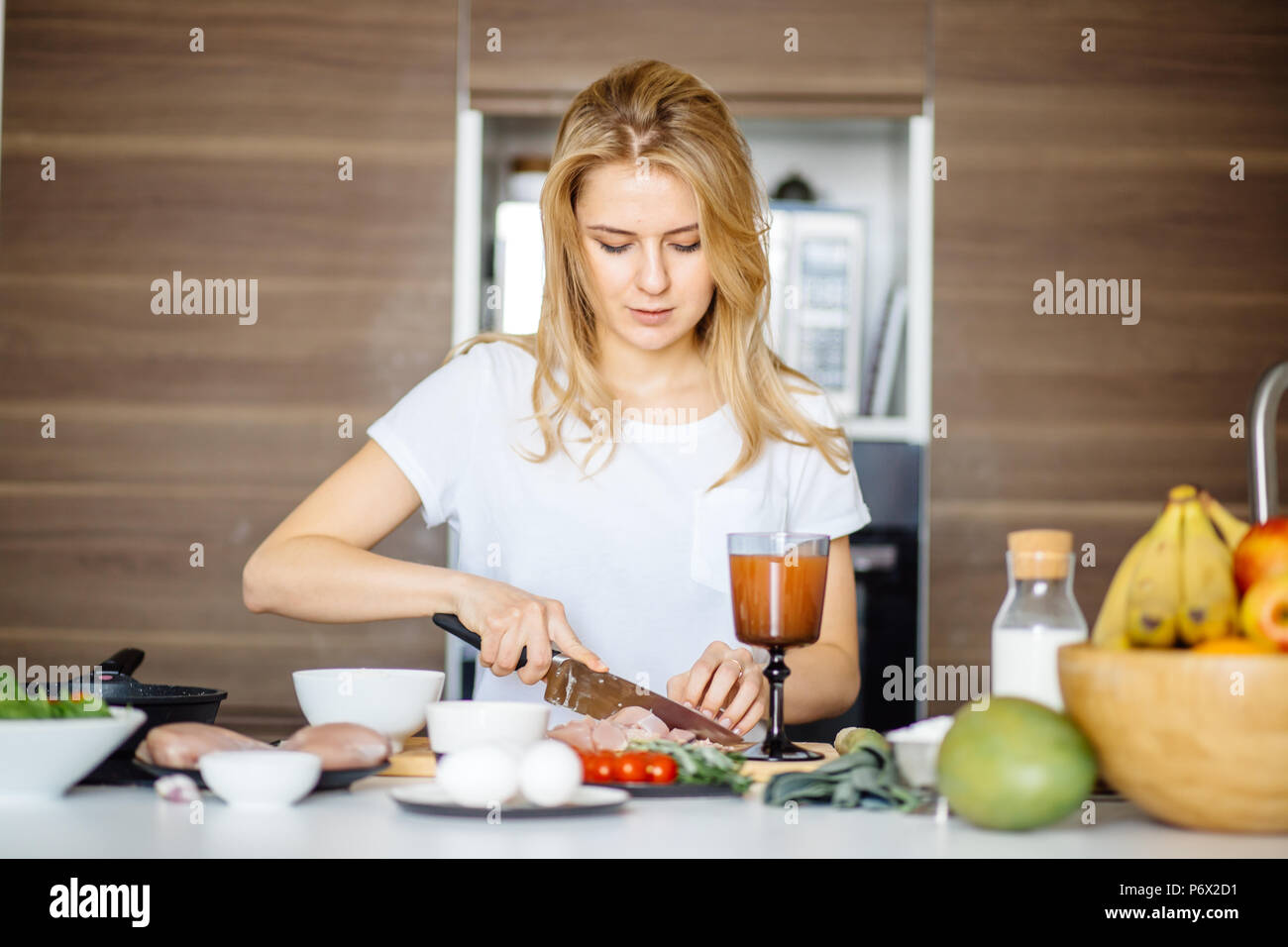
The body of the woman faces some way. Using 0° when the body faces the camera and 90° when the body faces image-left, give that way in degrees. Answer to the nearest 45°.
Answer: approximately 0°

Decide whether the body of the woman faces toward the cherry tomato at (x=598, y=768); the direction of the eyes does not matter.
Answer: yes
